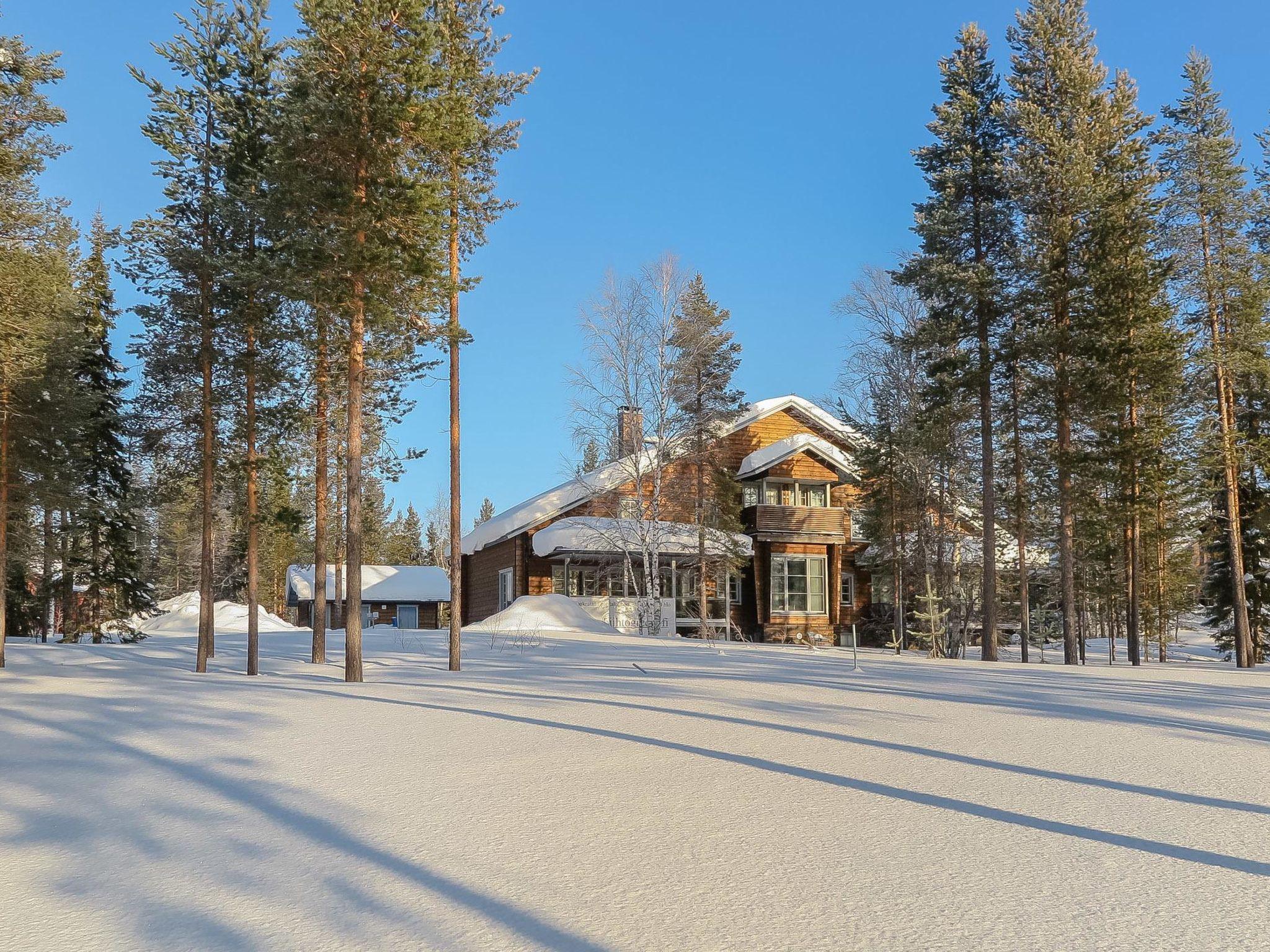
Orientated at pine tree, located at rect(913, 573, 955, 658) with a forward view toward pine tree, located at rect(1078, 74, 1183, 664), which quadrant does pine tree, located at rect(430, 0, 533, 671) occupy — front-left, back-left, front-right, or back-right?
back-right

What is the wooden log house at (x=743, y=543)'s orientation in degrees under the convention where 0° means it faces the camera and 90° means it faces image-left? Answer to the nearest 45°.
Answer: approximately 0°

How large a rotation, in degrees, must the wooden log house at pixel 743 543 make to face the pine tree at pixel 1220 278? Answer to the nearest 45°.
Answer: approximately 45° to its left

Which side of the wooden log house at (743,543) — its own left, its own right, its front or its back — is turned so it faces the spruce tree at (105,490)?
right
